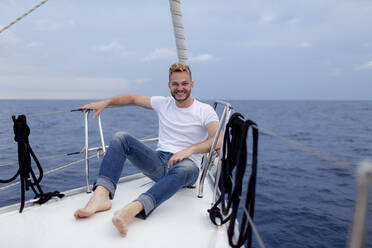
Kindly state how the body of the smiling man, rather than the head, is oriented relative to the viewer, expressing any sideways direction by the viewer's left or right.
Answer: facing the viewer and to the left of the viewer

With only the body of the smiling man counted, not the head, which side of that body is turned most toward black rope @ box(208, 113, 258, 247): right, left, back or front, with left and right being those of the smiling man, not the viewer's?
left
